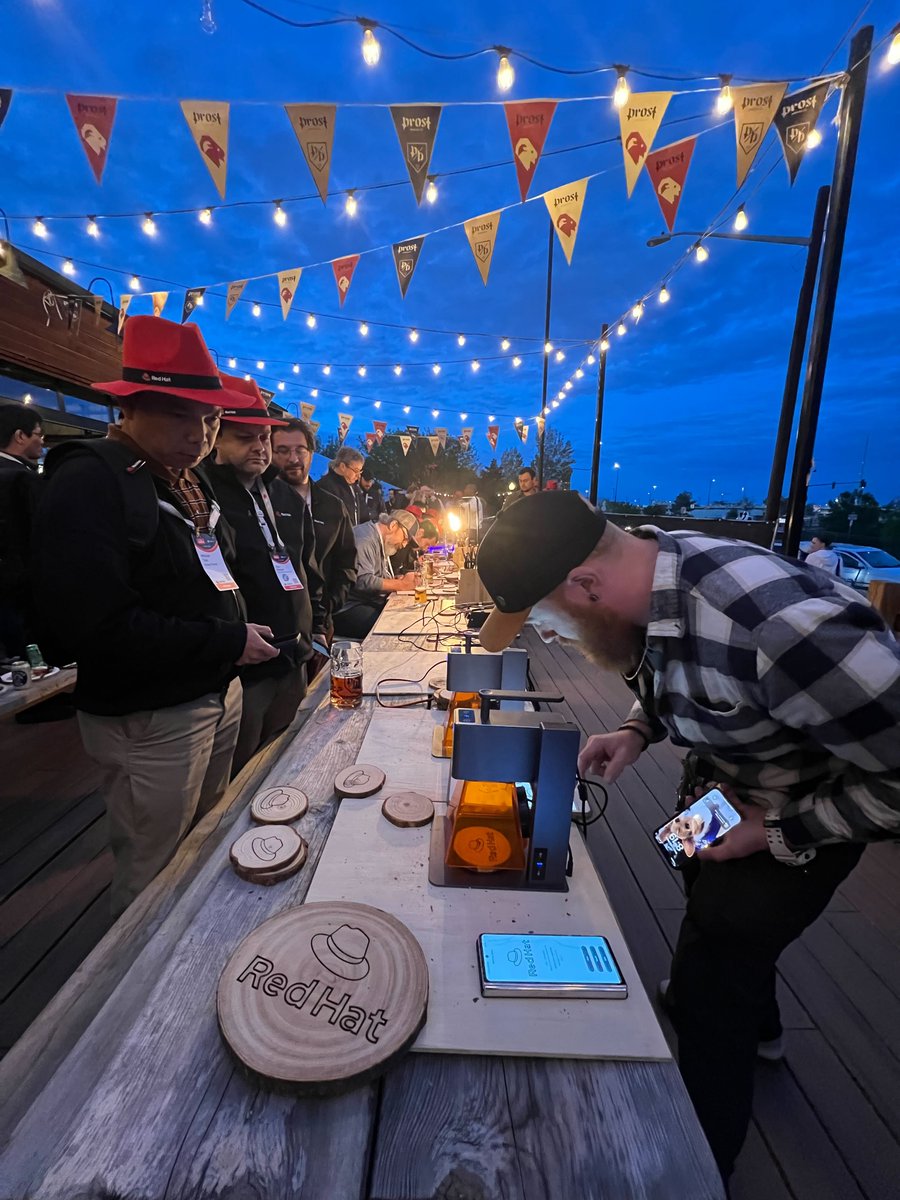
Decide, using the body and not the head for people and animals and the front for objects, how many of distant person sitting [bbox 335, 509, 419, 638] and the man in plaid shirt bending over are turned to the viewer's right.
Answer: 1

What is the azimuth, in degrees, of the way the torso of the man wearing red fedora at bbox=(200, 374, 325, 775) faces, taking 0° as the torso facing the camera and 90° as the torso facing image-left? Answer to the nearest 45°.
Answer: approximately 315°

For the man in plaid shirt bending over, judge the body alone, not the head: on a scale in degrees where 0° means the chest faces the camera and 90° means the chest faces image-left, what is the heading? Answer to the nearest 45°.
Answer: approximately 90°

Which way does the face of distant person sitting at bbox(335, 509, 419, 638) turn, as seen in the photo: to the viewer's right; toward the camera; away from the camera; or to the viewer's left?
to the viewer's right

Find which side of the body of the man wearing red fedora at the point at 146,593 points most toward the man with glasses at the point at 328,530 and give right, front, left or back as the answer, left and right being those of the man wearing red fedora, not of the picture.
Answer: left

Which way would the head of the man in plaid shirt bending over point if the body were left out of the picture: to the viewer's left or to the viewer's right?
to the viewer's left

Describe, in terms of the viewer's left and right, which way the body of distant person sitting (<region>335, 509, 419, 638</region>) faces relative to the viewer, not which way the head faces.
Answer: facing to the right of the viewer

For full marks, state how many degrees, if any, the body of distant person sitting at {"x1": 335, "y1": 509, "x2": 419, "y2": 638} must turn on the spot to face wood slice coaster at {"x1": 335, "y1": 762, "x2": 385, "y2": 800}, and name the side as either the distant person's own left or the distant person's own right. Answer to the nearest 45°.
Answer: approximately 90° to the distant person's own right
